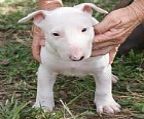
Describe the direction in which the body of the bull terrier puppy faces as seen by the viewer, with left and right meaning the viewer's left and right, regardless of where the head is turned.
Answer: facing the viewer
